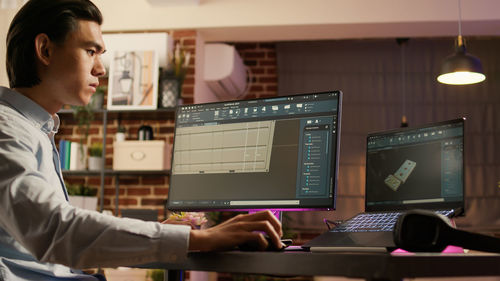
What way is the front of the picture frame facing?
toward the camera

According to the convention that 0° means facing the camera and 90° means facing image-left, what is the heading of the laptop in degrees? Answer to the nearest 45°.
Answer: approximately 45°

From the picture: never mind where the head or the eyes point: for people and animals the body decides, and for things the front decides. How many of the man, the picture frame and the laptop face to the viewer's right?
1

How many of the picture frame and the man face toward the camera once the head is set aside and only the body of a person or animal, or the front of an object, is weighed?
1

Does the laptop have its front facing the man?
yes

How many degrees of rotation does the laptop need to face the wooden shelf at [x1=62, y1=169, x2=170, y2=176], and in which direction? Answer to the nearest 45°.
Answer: approximately 90° to its right

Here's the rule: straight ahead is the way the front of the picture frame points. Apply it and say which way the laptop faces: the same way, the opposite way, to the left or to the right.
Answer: to the right

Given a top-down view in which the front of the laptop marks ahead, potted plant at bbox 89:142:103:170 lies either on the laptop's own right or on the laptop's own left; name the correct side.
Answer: on the laptop's own right

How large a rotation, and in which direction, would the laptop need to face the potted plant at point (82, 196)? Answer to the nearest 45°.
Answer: approximately 90° to its right

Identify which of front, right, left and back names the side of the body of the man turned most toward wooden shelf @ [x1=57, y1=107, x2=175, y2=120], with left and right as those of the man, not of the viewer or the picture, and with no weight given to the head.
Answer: left

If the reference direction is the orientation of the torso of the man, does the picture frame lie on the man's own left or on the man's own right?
on the man's own left

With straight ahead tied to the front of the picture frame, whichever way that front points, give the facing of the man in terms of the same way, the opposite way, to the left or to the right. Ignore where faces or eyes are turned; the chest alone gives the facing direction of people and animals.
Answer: to the left

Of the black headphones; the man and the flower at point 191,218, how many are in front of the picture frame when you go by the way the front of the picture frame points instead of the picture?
3

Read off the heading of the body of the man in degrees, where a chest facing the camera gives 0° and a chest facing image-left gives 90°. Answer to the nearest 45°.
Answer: approximately 270°

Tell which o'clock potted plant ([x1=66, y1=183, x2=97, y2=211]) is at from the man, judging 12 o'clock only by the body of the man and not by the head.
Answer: The potted plant is roughly at 9 o'clock from the man.

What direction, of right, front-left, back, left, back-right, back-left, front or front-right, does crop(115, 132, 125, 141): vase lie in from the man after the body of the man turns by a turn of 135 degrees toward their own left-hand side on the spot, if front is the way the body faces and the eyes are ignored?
front-right

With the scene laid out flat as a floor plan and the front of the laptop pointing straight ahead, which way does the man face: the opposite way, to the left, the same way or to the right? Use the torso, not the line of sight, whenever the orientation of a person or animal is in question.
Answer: the opposite way

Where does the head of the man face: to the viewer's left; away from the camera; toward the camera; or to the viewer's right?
to the viewer's right
